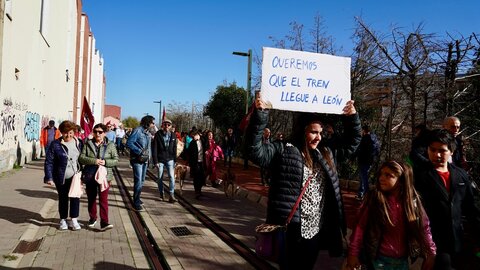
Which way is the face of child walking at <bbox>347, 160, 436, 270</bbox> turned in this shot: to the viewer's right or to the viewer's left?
to the viewer's left

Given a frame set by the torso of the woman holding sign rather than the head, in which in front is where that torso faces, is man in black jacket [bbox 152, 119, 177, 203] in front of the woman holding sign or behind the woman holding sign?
behind

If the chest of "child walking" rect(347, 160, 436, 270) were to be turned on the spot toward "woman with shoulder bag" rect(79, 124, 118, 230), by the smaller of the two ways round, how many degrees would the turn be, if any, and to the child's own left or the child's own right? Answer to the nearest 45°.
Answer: approximately 90° to the child's own right

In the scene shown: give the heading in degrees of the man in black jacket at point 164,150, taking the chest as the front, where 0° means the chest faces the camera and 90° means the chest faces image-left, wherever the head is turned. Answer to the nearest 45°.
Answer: approximately 0°

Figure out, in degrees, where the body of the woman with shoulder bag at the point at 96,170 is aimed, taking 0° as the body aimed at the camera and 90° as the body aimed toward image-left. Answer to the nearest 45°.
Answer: approximately 0°

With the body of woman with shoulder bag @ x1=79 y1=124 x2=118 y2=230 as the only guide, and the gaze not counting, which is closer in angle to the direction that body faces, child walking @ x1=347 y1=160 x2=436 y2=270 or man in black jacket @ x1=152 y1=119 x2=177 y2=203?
the child walking

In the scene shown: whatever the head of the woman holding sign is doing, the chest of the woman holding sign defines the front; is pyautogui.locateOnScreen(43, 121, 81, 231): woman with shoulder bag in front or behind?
behind
